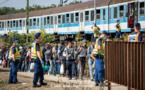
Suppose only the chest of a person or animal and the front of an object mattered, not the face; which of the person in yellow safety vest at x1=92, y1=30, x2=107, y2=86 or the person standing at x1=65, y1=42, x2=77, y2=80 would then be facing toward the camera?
the person standing

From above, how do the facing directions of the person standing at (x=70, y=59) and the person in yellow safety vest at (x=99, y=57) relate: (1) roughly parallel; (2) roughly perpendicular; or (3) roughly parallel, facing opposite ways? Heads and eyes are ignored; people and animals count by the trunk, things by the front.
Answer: roughly perpendicular

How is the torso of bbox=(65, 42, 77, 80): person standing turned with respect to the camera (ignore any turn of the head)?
toward the camera

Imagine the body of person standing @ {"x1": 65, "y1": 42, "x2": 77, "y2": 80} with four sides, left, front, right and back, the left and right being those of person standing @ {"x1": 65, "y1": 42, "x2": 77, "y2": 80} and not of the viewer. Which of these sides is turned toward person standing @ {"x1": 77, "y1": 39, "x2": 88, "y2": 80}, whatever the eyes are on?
left

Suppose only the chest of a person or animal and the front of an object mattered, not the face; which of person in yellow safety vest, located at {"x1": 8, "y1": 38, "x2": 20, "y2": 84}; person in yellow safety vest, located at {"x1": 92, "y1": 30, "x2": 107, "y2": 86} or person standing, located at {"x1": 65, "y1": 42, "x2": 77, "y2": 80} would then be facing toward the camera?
the person standing

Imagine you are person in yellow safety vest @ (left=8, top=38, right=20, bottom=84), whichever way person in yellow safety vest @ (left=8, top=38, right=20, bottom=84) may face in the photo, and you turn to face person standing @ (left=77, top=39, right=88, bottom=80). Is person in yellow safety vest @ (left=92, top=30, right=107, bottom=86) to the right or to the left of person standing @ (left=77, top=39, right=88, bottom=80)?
right

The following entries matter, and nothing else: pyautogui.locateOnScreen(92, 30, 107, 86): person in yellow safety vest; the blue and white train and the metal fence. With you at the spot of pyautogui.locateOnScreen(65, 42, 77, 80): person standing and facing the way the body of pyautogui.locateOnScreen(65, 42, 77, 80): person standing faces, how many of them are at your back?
1

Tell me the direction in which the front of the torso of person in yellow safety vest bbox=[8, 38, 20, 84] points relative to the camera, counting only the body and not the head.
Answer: to the viewer's right

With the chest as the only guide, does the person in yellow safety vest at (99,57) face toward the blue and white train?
no

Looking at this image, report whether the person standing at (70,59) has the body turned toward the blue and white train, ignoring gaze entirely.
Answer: no

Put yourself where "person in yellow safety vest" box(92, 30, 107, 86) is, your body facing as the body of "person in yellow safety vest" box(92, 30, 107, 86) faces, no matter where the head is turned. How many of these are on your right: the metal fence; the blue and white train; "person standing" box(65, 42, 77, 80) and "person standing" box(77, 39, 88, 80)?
1
